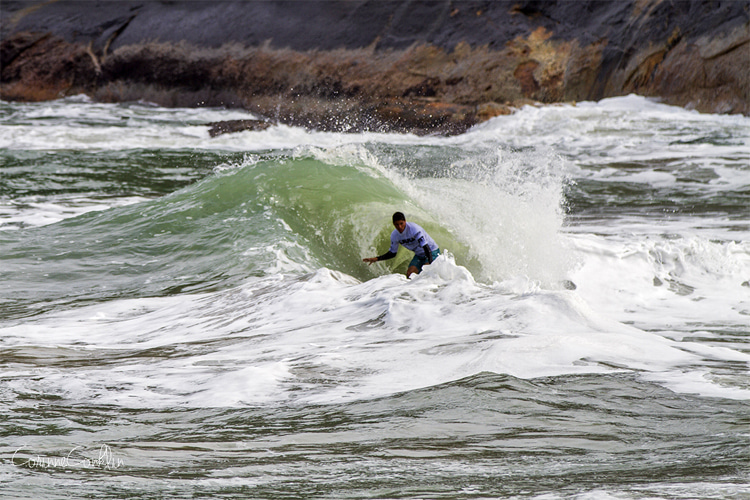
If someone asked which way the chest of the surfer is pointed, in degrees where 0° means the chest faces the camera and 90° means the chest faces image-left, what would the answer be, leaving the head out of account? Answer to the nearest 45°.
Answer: approximately 45°

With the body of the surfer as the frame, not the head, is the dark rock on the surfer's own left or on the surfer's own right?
on the surfer's own right
